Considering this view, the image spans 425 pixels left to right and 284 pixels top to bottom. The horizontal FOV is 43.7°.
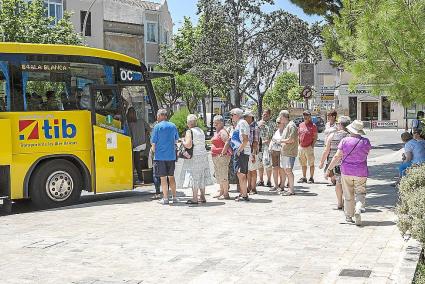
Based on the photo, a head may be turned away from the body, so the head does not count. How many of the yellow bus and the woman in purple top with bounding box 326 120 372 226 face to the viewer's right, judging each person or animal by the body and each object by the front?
1

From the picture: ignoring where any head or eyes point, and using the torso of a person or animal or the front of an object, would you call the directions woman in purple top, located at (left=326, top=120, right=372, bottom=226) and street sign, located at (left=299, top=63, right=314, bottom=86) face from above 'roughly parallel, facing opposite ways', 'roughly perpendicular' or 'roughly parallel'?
roughly parallel, facing opposite ways

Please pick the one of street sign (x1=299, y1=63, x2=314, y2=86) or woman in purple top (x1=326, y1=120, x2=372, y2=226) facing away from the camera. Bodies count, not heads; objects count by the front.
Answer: the woman in purple top

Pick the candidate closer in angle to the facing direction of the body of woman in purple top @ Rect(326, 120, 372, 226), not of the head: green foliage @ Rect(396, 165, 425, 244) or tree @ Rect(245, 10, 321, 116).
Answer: the tree

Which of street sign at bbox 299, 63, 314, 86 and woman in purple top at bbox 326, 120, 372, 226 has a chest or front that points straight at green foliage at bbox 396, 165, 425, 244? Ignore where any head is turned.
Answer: the street sign

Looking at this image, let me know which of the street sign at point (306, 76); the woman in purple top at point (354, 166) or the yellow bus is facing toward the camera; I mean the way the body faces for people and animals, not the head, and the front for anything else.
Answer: the street sign

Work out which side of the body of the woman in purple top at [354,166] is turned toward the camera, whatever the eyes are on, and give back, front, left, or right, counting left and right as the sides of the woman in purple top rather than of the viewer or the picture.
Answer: back

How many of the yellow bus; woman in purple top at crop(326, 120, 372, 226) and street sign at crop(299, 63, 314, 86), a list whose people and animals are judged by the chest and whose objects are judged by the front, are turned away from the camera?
1

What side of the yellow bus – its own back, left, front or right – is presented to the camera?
right

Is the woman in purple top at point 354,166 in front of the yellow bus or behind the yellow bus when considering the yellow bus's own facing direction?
in front
